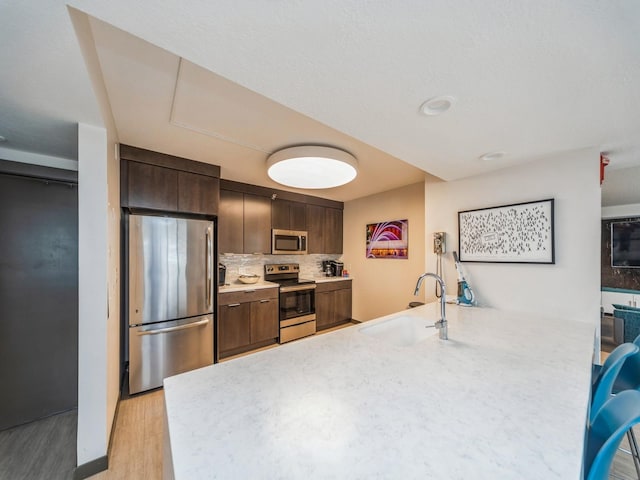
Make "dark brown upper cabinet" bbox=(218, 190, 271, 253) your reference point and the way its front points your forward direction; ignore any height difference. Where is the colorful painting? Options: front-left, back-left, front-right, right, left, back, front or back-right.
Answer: front-left

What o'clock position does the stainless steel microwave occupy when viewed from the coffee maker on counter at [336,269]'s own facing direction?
The stainless steel microwave is roughly at 3 o'clock from the coffee maker on counter.

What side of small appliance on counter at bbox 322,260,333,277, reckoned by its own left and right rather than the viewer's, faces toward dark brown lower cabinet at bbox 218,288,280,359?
right

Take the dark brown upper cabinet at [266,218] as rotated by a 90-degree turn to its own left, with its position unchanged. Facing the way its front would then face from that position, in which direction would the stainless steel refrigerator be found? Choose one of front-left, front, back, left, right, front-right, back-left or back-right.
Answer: back

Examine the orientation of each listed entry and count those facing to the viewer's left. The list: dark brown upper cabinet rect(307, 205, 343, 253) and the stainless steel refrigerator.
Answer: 0

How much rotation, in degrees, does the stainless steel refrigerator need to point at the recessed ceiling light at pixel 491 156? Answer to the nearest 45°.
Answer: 0° — it already faces it

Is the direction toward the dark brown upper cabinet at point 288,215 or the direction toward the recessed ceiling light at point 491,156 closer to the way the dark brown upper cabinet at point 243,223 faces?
the recessed ceiling light

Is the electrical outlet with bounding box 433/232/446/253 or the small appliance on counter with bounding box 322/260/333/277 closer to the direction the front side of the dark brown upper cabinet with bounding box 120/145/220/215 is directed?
the electrical outlet
